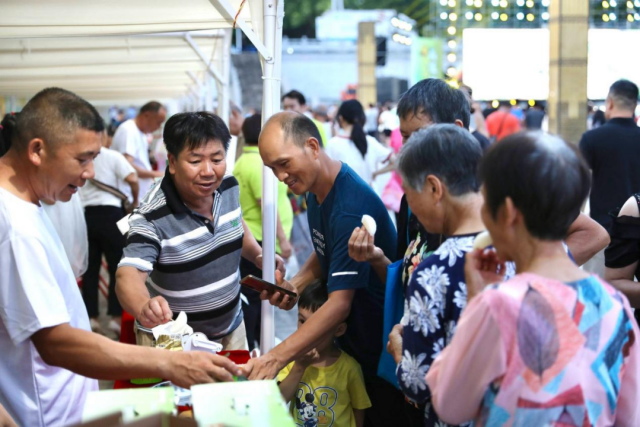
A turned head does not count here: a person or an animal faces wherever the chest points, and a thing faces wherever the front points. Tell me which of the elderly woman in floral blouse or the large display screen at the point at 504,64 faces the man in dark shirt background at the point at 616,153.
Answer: the large display screen

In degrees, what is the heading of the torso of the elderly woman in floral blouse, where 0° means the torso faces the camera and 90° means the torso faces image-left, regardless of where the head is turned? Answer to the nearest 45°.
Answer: approximately 90°

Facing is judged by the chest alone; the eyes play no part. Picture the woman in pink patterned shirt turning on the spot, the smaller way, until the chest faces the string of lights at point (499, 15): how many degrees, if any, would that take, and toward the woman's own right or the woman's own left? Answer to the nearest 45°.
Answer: approximately 45° to the woman's own right

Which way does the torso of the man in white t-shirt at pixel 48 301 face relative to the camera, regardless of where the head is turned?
to the viewer's right

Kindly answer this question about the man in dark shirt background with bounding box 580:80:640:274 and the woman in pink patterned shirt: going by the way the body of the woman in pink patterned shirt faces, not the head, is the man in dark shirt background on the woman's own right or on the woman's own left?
on the woman's own right

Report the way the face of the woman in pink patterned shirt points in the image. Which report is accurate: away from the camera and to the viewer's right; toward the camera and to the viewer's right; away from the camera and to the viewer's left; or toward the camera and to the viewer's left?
away from the camera and to the viewer's left

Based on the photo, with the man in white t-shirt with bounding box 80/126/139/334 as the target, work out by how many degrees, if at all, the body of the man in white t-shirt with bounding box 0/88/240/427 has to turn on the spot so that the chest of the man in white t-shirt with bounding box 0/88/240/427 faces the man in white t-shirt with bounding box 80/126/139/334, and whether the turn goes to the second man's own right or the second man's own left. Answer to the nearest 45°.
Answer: approximately 90° to the second man's own left
